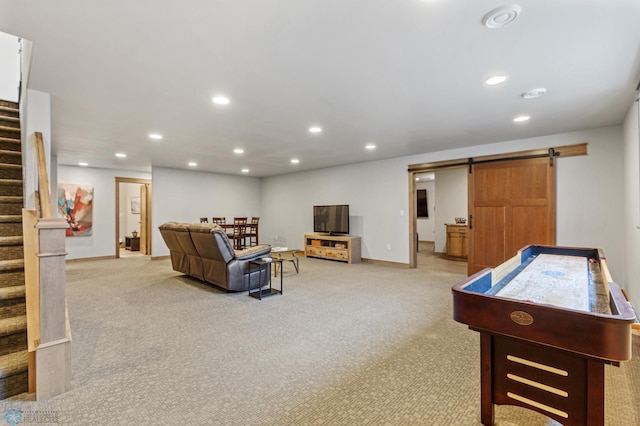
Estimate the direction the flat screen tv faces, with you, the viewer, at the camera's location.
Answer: facing the viewer and to the left of the viewer

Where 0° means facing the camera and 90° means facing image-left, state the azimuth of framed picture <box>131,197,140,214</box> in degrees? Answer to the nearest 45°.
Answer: approximately 0°

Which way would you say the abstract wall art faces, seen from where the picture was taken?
facing the viewer

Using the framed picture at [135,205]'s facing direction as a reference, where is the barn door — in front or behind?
in front

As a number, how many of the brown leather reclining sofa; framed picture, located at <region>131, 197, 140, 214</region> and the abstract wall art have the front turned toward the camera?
2

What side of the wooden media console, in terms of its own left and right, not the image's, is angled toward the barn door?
left

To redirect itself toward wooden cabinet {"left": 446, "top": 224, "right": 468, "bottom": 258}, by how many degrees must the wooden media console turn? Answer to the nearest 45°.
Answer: approximately 135° to its left

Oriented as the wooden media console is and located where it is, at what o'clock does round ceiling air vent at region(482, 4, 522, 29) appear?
The round ceiling air vent is roughly at 10 o'clock from the wooden media console.

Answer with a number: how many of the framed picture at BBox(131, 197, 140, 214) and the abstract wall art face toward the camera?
2

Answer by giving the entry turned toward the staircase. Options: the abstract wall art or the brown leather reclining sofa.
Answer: the abstract wall art

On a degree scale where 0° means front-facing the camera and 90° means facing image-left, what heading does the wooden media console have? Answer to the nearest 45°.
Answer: approximately 45°

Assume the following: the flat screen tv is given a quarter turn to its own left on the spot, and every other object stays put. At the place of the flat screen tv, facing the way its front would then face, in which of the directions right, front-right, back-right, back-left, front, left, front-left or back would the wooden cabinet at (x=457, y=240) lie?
front-left

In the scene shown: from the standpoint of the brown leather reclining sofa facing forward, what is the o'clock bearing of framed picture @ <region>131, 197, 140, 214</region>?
The framed picture is roughly at 10 o'clock from the brown leather reclining sofa.

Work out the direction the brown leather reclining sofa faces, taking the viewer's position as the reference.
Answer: facing away from the viewer and to the right of the viewer
